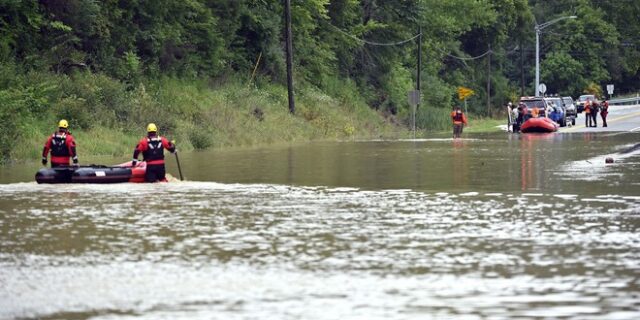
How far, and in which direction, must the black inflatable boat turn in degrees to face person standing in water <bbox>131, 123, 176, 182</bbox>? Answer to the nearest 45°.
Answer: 0° — it already faces them

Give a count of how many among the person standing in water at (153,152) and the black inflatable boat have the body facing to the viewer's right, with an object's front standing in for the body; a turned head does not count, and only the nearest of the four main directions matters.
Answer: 1

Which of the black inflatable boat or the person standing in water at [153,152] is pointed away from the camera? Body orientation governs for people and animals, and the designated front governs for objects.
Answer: the person standing in water

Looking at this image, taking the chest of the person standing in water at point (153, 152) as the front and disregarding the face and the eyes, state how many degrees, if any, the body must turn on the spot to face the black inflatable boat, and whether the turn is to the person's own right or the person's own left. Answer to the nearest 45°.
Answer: approximately 90° to the person's own left

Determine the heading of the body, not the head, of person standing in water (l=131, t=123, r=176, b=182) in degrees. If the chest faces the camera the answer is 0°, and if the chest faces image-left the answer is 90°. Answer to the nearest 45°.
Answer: approximately 180°

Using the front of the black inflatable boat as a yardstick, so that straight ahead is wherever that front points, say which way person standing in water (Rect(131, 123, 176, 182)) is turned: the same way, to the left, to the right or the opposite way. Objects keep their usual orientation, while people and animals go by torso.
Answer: to the left

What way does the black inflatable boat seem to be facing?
to the viewer's right
